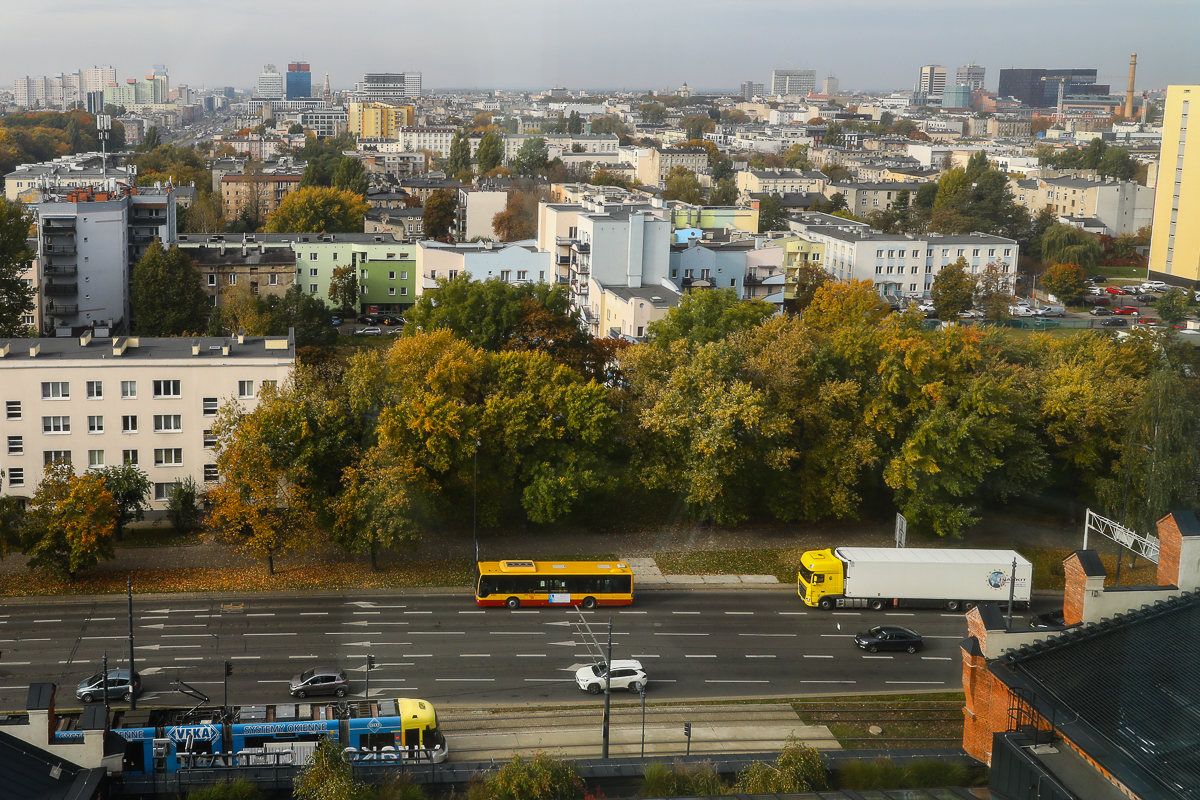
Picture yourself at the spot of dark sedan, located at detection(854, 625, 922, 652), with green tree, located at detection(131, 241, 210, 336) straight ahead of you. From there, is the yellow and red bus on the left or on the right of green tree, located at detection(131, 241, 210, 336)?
left

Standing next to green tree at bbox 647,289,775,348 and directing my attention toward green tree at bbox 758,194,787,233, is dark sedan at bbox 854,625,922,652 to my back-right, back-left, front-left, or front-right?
back-right

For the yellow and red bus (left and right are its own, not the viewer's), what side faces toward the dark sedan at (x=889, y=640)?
back

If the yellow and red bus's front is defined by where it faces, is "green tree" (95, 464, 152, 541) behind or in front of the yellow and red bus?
in front

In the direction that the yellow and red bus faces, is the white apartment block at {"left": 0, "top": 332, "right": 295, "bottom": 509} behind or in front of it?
in front

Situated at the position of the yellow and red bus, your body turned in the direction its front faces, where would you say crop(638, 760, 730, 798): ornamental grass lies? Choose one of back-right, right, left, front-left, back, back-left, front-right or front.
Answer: left

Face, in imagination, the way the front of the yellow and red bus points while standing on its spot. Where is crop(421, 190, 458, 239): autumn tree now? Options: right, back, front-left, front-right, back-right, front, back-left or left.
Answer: right

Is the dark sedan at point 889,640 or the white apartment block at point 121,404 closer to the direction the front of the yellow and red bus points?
the white apartment block

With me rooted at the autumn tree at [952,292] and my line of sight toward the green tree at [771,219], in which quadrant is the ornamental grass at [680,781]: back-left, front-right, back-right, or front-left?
back-left

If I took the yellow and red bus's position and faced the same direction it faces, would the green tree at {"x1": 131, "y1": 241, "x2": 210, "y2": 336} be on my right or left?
on my right

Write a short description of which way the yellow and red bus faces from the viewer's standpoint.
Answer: facing to the left of the viewer

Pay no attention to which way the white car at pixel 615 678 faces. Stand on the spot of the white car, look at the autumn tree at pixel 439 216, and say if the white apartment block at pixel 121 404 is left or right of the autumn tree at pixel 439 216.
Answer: left
